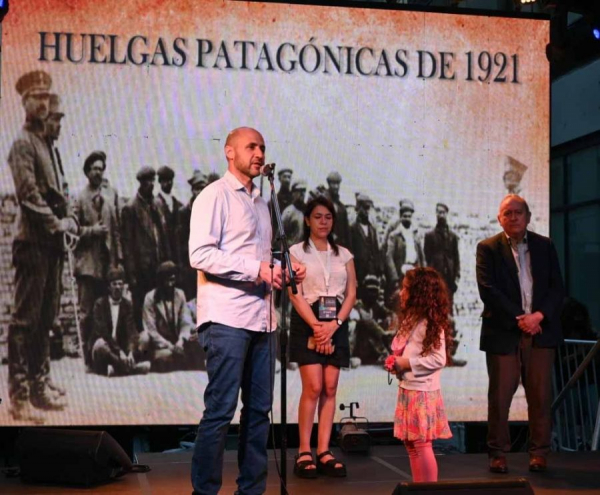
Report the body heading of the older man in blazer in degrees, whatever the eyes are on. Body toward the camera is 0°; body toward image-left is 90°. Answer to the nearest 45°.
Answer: approximately 0°

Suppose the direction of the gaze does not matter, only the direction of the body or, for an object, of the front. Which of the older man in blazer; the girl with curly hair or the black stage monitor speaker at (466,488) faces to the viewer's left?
the girl with curly hair

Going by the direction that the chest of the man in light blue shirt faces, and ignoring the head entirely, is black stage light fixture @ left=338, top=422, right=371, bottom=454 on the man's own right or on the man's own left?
on the man's own left

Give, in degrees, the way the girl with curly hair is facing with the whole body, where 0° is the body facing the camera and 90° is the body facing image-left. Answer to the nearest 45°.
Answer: approximately 90°

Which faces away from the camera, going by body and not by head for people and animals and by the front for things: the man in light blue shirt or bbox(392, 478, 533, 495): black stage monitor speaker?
the black stage monitor speaker

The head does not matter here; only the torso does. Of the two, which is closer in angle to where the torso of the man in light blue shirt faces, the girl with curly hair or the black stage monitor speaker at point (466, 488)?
the black stage monitor speaker

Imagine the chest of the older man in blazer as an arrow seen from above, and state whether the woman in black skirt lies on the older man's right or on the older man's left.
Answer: on the older man's right

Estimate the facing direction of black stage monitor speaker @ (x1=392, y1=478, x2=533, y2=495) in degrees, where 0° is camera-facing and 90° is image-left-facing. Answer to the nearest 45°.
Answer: approximately 180°

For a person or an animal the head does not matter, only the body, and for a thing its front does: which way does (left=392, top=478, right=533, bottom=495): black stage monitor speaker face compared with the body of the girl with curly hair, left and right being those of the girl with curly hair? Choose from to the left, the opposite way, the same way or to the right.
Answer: to the right

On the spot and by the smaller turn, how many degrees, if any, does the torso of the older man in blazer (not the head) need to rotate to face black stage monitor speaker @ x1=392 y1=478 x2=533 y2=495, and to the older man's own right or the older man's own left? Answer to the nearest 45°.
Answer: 0° — they already face it

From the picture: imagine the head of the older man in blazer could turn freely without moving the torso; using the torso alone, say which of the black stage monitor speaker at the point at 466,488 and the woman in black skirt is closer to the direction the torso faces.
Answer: the black stage monitor speaker

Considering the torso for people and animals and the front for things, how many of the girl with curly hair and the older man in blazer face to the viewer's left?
1
